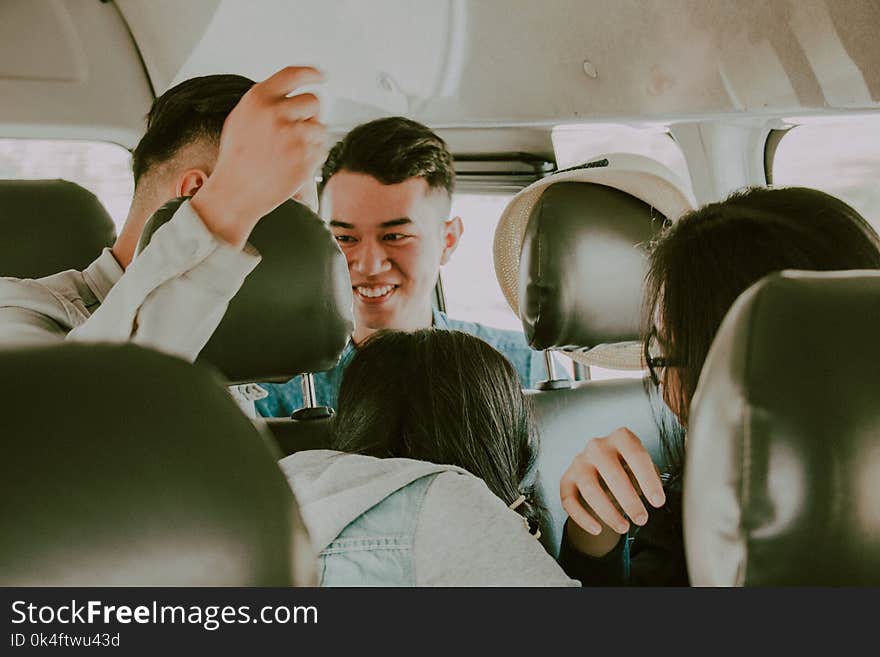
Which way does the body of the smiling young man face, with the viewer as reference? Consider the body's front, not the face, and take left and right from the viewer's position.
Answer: facing the viewer and to the left of the viewer

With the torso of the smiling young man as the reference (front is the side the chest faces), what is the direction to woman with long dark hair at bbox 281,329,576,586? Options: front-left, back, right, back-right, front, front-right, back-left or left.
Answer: front-left

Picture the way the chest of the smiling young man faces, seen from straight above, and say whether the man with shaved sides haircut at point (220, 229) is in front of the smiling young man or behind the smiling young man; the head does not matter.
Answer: in front

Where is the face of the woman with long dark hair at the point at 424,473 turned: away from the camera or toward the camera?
away from the camera

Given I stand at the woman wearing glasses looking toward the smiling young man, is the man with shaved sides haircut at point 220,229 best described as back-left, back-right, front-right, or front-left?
front-left

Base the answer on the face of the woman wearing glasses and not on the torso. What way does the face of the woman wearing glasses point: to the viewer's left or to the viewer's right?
to the viewer's left

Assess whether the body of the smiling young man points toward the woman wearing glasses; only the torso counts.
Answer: no

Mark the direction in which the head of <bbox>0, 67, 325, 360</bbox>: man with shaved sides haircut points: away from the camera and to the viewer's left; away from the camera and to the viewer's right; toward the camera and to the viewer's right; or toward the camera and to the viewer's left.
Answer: away from the camera and to the viewer's right
